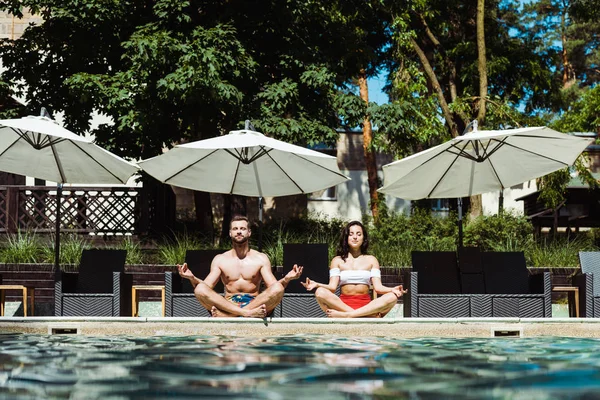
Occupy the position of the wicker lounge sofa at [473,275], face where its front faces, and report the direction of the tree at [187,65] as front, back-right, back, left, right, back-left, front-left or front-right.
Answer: back-right

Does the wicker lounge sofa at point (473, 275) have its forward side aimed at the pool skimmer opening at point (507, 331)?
yes

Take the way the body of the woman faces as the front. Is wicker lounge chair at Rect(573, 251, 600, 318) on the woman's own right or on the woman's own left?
on the woman's own left

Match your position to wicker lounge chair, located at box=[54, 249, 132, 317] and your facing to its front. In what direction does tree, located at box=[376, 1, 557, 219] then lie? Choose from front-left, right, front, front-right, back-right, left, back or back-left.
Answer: back-left

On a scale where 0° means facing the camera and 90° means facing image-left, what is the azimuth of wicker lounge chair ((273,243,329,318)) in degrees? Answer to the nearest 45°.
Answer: approximately 0°

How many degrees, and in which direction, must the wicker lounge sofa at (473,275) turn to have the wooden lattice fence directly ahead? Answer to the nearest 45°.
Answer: approximately 135° to its right

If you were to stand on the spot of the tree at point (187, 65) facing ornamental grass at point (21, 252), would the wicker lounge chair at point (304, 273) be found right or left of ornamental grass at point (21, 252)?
left

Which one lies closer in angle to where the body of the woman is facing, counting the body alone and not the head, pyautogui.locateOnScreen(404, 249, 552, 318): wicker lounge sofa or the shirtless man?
the shirtless man

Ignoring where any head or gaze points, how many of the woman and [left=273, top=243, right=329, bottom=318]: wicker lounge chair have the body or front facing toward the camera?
2

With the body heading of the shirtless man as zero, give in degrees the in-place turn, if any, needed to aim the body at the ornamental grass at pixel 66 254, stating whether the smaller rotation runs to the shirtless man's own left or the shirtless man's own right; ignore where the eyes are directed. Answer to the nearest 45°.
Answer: approximately 135° to the shirtless man's own right

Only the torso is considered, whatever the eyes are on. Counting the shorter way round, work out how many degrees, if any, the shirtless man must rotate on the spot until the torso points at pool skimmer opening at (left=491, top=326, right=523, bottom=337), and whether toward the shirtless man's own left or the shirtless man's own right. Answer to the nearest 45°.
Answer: approximately 45° to the shirtless man's own left
